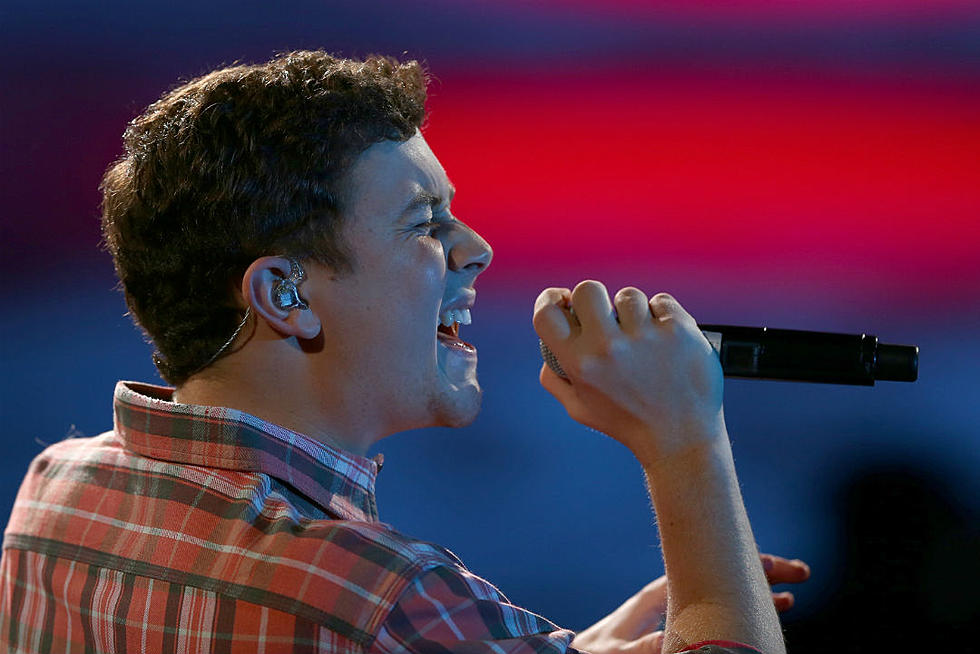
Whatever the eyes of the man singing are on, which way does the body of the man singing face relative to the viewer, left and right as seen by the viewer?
facing away from the viewer and to the right of the viewer

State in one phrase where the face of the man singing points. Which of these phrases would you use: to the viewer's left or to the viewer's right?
to the viewer's right
